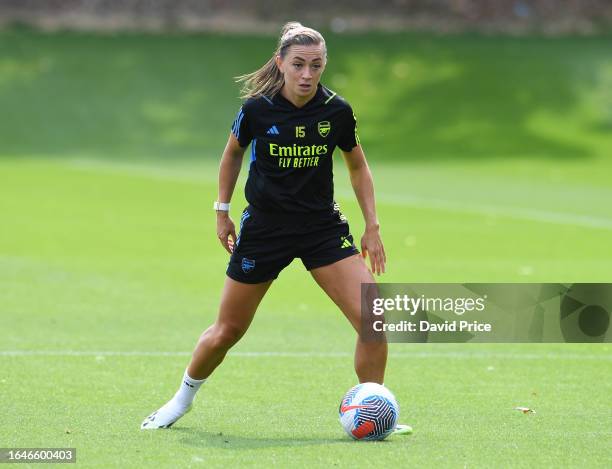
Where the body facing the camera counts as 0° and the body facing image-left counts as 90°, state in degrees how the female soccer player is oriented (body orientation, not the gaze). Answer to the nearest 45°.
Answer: approximately 0°
